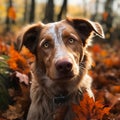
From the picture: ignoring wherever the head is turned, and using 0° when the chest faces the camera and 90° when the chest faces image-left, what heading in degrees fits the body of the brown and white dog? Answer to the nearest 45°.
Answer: approximately 0°
